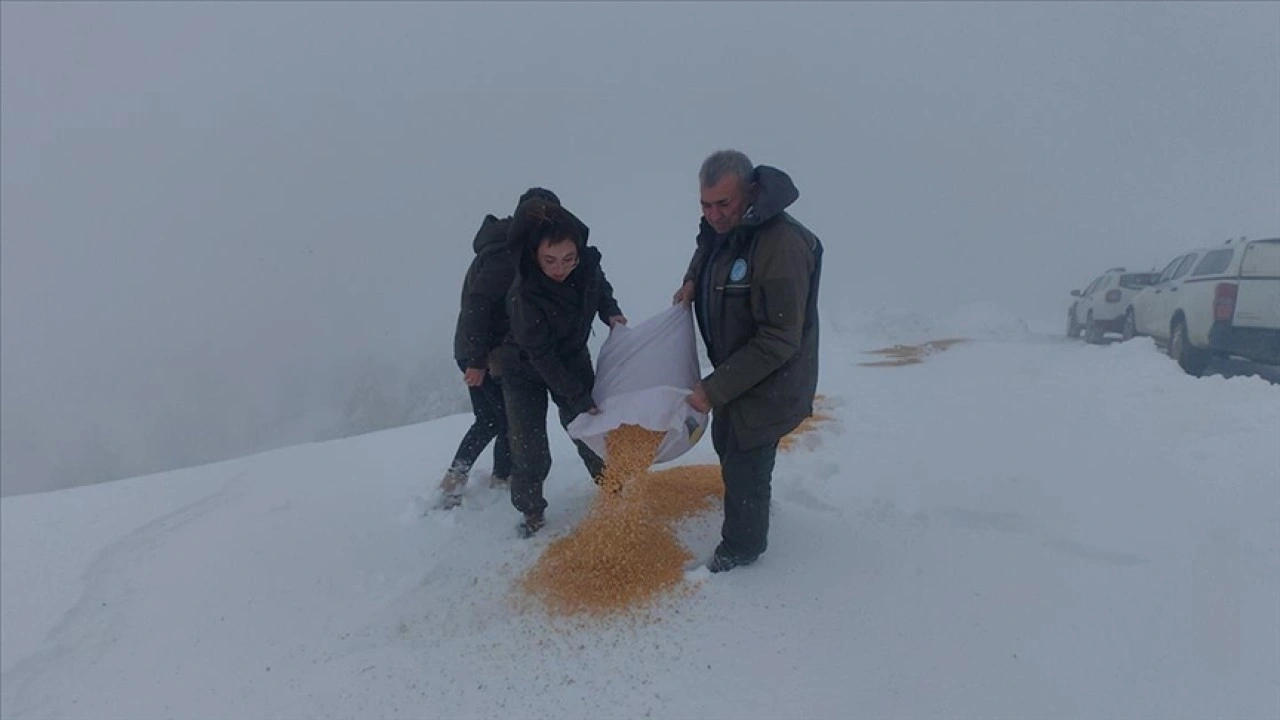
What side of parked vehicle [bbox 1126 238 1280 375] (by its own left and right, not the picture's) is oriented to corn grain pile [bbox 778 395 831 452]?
left

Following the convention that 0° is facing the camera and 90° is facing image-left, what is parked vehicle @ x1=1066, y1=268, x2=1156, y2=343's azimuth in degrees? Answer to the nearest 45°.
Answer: approximately 135°

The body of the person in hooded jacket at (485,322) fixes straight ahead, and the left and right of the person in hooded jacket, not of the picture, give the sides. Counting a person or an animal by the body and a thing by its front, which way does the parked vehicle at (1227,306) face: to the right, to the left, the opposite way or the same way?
to the left

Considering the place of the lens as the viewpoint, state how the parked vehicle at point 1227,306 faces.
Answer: facing away from the viewer and to the left of the viewer

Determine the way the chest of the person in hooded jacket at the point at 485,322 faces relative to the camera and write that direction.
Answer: to the viewer's right

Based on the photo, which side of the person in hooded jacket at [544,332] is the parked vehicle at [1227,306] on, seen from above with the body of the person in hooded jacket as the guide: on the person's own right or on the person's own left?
on the person's own left

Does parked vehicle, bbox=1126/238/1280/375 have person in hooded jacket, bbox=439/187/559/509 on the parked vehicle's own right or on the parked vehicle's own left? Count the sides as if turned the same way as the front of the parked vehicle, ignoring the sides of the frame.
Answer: on the parked vehicle's own left

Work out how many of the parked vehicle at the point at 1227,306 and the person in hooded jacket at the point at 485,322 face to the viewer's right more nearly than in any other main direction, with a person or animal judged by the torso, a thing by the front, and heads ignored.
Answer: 1
